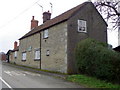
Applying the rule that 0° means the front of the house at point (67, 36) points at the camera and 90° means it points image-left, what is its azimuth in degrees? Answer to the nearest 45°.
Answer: approximately 45°

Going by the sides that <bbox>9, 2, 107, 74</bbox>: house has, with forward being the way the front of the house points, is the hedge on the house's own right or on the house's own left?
on the house's own left
